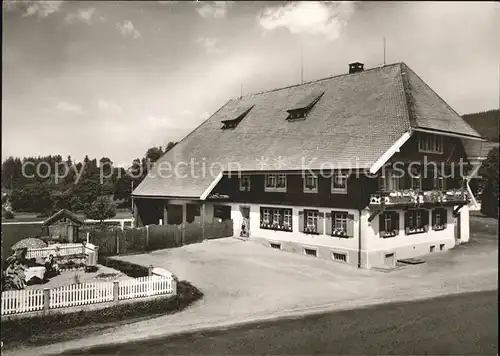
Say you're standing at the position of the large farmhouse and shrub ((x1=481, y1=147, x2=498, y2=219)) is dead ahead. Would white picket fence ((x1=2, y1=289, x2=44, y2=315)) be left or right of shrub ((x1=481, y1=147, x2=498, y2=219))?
right

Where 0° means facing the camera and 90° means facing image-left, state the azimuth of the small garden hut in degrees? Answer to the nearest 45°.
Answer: approximately 0°

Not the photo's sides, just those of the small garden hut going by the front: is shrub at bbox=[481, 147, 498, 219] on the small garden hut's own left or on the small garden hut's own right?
on the small garden hut's own left
